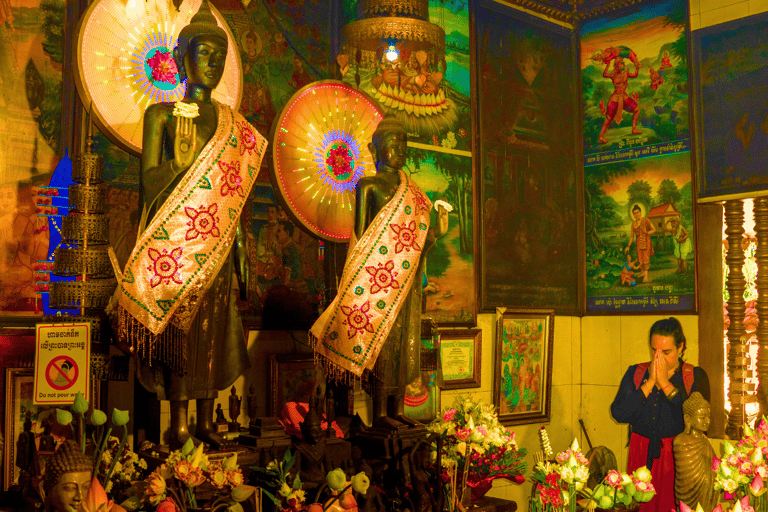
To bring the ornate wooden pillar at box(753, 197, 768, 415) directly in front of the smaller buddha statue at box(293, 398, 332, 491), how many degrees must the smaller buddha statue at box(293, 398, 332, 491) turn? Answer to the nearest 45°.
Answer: approximately 90° to its left

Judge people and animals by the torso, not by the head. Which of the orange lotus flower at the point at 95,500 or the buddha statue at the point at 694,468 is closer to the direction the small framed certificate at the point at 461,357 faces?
the buddha statue

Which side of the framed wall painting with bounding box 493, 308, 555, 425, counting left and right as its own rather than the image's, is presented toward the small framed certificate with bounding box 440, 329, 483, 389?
right

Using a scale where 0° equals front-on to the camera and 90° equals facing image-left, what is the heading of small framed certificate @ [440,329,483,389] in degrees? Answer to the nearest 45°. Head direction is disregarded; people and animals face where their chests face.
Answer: approximately 315°

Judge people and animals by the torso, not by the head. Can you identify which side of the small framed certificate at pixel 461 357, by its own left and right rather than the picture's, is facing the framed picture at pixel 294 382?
right

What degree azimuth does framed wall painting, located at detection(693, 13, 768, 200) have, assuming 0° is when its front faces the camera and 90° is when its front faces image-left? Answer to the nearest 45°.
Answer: approximately 45°

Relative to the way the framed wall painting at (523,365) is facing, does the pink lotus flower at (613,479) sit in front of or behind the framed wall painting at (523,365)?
in front

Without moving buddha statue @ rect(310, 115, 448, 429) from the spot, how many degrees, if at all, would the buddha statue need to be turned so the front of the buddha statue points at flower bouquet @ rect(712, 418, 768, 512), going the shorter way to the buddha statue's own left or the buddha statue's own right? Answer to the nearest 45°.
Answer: approximately 45° to the buddha statue's own left

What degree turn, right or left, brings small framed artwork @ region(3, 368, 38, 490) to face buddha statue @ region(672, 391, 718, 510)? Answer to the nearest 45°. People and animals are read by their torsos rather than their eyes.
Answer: approximately 45° to its left

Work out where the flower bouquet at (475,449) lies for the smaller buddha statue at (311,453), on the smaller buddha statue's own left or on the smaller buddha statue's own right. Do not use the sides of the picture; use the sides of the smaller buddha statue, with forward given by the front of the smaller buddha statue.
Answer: on the smaller buddha statue's own left
